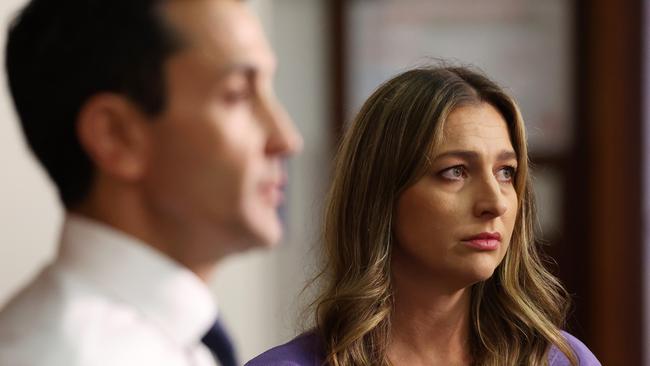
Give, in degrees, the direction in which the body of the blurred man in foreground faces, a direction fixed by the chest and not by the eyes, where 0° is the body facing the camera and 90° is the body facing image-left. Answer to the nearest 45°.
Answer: approximately 270°

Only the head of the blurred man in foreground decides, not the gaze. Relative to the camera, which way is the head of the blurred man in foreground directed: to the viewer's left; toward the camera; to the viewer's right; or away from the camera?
to the viewer's right

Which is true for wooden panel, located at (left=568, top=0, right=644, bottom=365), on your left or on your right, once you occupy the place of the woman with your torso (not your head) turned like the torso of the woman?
on your left

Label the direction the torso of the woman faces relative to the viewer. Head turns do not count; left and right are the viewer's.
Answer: facing the viewer and to the right of the viewer

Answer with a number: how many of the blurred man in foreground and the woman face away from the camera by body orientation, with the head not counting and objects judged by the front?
0
